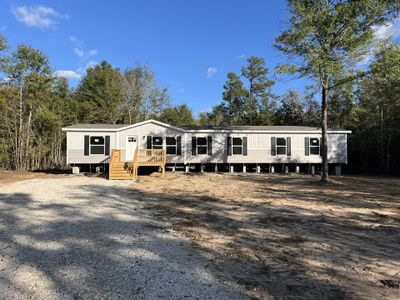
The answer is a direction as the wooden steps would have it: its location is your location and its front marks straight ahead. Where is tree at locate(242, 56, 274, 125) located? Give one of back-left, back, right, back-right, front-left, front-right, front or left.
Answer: back-left

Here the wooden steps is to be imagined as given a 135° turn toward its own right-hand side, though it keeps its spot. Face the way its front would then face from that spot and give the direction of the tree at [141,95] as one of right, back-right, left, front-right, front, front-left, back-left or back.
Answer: front-right

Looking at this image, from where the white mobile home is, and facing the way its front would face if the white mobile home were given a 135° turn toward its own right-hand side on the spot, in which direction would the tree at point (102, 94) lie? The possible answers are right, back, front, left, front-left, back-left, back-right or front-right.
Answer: front

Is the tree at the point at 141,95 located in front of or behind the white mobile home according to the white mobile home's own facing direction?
behind

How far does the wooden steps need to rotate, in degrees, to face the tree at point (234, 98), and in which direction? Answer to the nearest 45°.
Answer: approximately 135° to its left

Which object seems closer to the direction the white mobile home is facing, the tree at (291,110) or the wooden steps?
the wooden steps

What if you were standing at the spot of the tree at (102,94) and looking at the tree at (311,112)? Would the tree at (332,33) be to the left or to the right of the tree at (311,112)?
right

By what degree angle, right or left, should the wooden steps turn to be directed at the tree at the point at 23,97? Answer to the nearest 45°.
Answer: approximately 135° to its right

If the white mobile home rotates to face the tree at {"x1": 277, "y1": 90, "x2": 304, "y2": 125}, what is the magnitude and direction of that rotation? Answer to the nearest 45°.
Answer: approximately 135° to its left

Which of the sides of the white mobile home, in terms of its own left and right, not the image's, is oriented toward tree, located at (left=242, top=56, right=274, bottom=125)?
back

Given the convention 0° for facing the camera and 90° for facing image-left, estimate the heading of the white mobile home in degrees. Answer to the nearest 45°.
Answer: approximately 0°

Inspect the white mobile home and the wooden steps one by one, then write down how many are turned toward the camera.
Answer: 2
